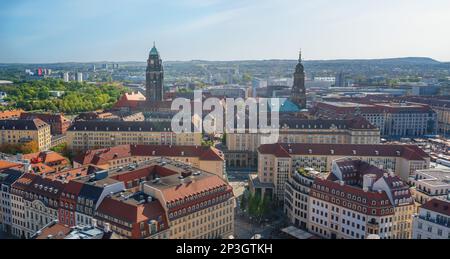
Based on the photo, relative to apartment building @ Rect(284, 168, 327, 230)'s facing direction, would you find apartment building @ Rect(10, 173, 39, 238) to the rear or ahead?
ahead

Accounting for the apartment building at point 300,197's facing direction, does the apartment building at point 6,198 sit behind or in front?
in front

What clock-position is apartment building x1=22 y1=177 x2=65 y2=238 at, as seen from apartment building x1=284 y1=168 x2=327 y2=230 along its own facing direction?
apartment building x1=22 y1=177 x2=65 y2=238 is roughly at 1 o'clock from apartment building x1=284 y1=168 x2=327 y2=230.

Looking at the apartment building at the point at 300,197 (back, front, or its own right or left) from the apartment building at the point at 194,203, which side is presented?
front

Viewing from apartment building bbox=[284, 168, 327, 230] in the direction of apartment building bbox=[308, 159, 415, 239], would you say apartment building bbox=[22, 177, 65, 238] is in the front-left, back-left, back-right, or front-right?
back-right

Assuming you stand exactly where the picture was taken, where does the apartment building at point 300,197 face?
facing the viewer and to the left of the viewer

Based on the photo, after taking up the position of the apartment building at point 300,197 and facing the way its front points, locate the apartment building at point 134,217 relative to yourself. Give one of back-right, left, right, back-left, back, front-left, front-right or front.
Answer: front
